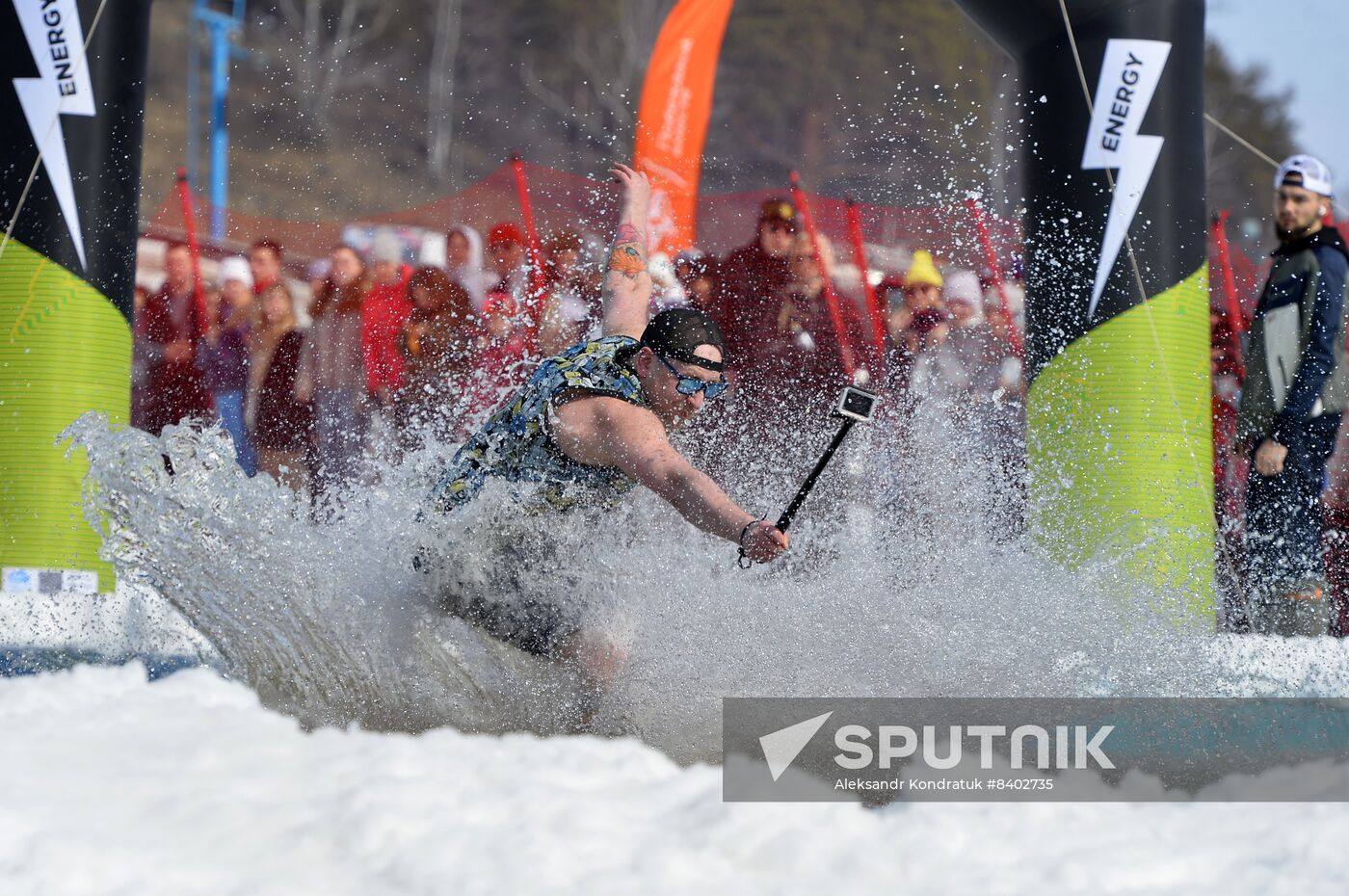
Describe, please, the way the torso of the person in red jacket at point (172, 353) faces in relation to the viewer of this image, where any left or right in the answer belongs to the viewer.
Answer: facing the viewer

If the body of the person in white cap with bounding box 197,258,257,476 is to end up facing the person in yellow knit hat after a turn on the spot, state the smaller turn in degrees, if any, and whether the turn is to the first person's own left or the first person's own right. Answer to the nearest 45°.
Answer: approximately 45° to the first person's own left

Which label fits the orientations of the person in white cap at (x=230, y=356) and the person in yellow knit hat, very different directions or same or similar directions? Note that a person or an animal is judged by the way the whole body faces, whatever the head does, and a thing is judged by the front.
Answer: same or similar directions

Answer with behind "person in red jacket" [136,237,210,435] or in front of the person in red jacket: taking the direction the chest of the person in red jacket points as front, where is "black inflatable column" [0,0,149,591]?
in front

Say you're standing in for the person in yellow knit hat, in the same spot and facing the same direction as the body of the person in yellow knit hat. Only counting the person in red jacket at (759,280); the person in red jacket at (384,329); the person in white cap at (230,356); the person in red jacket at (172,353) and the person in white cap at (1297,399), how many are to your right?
4

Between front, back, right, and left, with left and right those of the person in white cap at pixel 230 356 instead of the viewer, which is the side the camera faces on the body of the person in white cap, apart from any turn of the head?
front

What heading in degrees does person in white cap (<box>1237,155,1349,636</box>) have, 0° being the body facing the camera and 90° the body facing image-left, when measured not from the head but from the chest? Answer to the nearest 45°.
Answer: approximately 45°

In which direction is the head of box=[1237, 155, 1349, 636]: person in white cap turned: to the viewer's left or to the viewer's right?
to the viewer's left

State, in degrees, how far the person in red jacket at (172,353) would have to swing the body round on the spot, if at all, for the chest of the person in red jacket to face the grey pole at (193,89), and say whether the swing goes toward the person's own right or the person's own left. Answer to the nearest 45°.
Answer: approximately 180°

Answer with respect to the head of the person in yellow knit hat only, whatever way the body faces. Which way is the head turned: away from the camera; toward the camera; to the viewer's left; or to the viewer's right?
toward the camera

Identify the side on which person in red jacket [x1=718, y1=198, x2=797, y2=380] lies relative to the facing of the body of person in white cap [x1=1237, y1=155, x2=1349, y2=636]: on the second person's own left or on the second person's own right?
on the second person's own right

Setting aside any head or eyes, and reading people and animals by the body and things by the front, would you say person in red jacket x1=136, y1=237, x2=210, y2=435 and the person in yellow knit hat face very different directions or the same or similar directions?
same or similar directions

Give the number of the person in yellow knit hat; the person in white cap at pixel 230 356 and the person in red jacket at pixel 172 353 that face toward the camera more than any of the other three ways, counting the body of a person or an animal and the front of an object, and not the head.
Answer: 3
